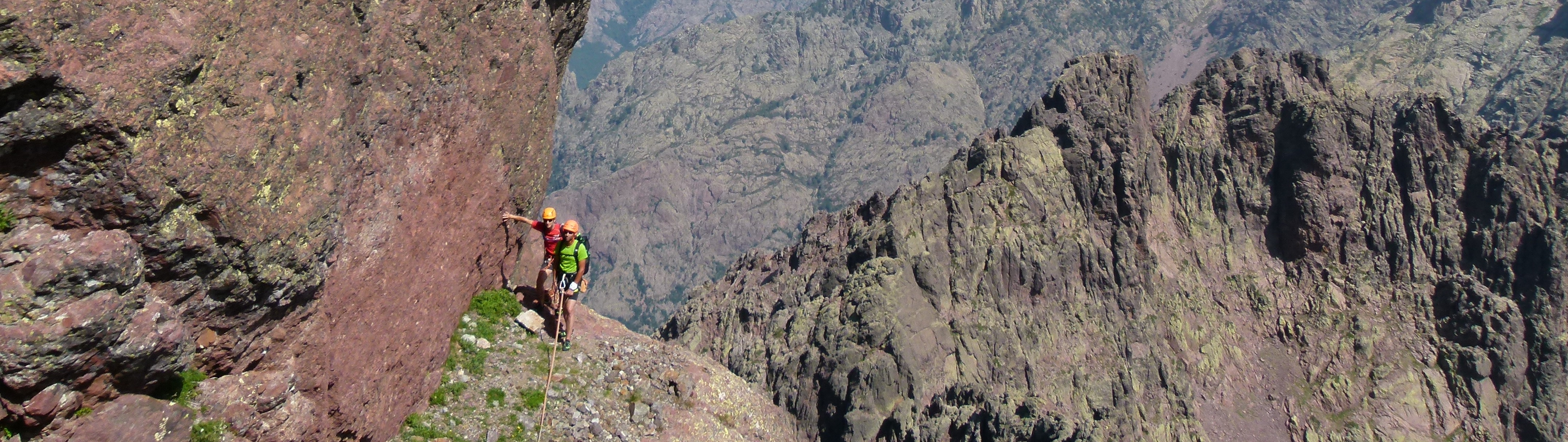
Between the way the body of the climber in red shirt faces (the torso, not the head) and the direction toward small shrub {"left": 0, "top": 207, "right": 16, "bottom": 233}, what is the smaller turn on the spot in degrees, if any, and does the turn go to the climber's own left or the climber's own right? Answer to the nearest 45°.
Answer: approximately 45° to the climber's own right

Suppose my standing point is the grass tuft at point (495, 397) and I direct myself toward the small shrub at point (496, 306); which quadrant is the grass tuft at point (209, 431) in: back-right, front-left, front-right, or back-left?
back-left

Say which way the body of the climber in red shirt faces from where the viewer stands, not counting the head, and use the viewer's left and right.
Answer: facing the viewer
